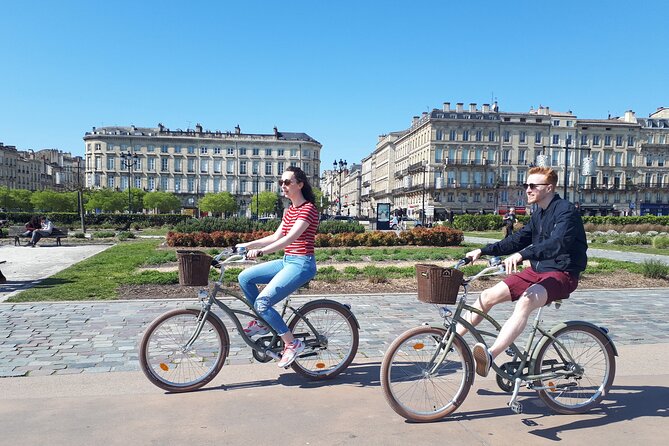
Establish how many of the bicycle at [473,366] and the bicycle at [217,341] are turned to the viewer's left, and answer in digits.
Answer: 2

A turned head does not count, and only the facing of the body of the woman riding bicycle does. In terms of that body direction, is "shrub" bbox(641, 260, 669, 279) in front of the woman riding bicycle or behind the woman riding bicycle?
behind

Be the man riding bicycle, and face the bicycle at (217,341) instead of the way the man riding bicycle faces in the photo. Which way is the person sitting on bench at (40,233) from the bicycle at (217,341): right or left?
right

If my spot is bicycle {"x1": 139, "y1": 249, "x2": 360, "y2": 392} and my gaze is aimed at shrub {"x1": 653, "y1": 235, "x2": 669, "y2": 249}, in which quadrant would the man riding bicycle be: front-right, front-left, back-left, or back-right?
front-right

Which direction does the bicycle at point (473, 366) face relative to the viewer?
to the viewer's left

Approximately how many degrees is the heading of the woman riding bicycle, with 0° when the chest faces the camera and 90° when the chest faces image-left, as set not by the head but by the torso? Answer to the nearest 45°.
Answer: approximately 90°

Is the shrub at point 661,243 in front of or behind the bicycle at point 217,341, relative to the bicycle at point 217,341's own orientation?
behind

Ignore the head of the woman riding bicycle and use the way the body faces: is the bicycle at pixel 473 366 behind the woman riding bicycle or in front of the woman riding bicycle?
behind

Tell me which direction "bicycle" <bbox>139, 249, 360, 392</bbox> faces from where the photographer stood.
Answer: facing to the left of the viewer

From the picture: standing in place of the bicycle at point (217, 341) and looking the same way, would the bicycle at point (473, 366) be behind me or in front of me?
behind

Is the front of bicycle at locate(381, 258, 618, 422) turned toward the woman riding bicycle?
yes

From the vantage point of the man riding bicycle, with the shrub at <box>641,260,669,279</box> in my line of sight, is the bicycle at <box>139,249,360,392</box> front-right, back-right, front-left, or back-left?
back-left
